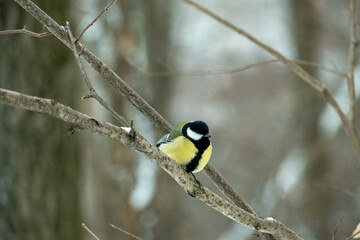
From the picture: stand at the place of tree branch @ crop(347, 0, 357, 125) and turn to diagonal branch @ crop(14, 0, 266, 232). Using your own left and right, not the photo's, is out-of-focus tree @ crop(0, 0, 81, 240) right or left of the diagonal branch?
right

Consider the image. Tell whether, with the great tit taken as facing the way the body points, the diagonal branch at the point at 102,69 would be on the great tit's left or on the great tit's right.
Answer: on the great tit's right

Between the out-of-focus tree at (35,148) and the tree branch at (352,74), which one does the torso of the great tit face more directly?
the tree branch

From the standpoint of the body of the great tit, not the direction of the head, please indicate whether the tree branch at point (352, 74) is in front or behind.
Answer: in front

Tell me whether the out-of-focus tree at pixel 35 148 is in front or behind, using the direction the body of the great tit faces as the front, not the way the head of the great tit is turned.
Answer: behind

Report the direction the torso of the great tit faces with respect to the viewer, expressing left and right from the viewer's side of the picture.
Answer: facing the viewer and to the right of the viewer
